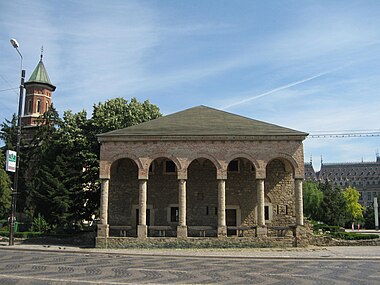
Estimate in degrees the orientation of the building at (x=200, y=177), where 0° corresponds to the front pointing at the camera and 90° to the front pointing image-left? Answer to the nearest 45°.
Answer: approximately 0°

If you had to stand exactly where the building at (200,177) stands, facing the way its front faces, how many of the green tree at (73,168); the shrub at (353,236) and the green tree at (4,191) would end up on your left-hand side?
1

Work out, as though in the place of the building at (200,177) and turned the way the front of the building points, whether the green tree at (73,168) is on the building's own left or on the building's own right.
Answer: on the building's own right

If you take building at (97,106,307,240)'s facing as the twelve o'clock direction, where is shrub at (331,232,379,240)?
The shrub is roughly at 9 o'clock from the building.

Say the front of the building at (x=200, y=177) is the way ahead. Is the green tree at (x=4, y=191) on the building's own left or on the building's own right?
on the building's own right
